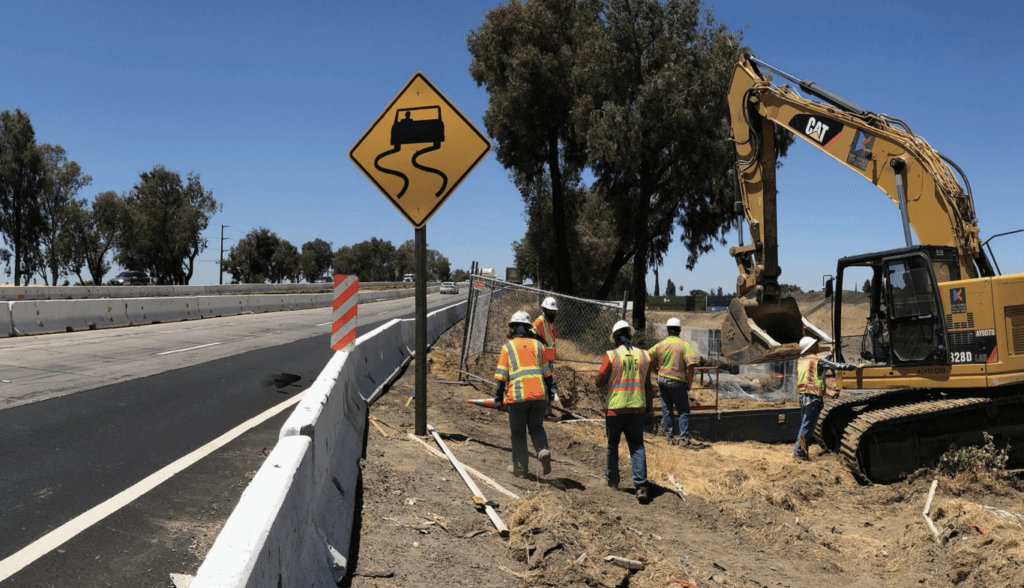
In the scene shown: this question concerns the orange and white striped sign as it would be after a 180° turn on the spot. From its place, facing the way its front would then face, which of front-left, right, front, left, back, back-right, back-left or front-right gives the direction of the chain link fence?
front-right

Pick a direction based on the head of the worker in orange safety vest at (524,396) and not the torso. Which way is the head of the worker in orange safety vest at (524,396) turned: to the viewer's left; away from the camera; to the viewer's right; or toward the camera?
away from the camera

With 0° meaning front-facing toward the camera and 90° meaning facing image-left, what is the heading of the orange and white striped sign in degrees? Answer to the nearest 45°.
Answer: approximately 0°

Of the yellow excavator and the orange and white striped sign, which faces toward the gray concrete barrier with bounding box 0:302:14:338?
the yellow excavator

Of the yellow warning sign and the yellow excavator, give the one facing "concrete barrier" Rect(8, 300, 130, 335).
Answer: the yellow excavator

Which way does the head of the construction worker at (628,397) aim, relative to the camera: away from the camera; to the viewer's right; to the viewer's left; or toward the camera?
away from the camera

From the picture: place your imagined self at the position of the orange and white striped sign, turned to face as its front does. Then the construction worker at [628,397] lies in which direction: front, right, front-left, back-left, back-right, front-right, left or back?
front-left

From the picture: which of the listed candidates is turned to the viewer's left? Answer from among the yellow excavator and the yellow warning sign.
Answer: the yellow excavator

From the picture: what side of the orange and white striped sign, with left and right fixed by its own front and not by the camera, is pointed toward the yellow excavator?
left

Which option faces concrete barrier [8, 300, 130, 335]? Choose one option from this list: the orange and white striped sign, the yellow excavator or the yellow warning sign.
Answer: the yellow excavator

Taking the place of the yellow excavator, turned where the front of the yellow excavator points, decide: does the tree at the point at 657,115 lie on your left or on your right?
on your right

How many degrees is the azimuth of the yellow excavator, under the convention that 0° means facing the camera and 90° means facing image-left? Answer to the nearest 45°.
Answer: approximately 90°
